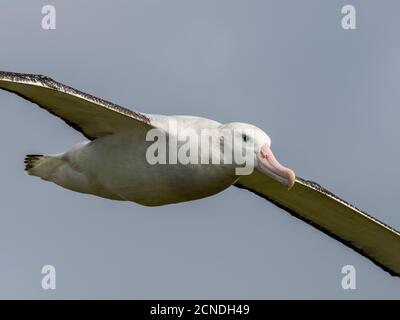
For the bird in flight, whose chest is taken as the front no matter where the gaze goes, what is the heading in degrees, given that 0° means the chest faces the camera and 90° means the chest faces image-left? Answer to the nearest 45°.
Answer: approximately 315°
